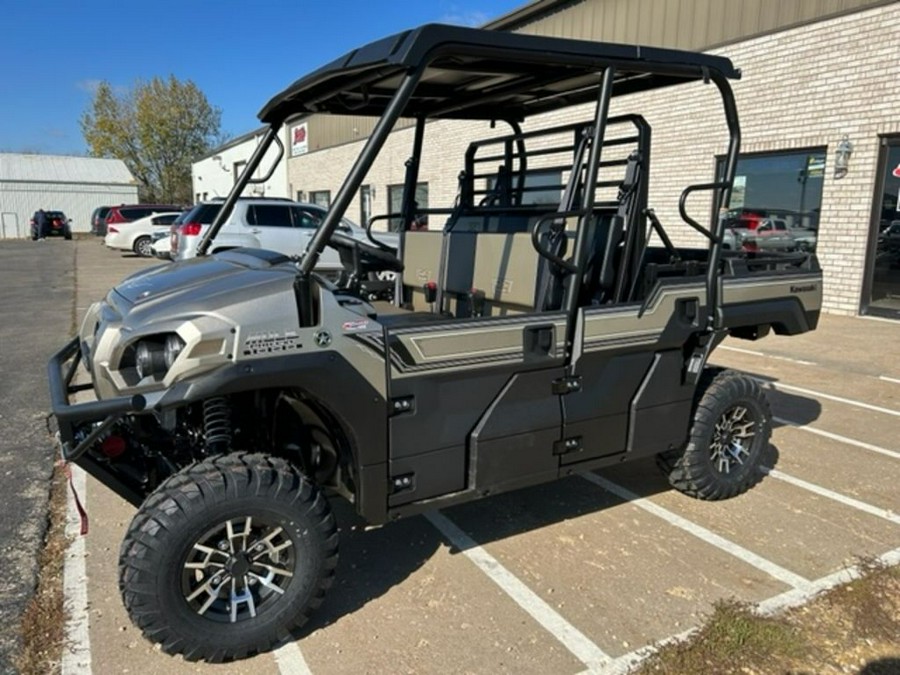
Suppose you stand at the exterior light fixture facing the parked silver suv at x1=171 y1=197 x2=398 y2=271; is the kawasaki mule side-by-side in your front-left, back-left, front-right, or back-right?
front-left

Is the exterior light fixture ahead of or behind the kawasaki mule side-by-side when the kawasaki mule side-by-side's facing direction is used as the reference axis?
behind

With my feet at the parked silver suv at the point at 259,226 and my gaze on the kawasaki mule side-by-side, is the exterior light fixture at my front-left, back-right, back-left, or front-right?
front-left

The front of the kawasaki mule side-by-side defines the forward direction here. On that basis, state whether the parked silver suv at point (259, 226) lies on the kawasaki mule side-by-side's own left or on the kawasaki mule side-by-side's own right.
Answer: on the kawasaki mule side-by-side's own right

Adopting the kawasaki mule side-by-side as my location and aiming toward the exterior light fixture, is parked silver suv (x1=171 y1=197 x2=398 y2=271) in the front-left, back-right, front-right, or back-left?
front-left

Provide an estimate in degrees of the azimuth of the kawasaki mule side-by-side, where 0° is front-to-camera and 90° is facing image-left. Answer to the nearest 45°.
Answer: approximately 45°

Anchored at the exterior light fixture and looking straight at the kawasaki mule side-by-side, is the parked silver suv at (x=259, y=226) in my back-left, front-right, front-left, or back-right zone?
front-right
